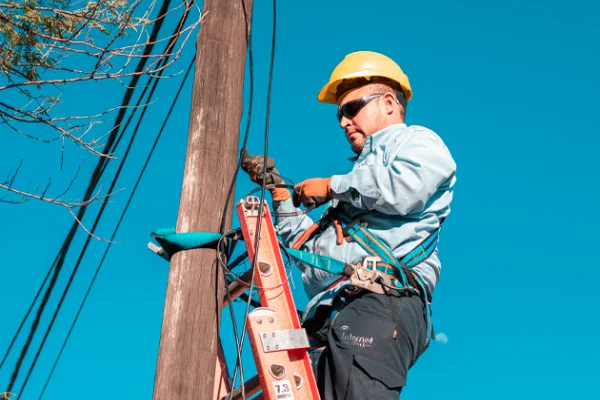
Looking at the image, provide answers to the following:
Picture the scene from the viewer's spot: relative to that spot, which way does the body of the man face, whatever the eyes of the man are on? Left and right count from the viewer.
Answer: facing to the left of the viewer

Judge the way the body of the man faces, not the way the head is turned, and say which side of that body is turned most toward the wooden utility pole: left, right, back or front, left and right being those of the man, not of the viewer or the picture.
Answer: front

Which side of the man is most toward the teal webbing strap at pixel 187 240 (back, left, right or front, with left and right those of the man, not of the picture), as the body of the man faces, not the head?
front
